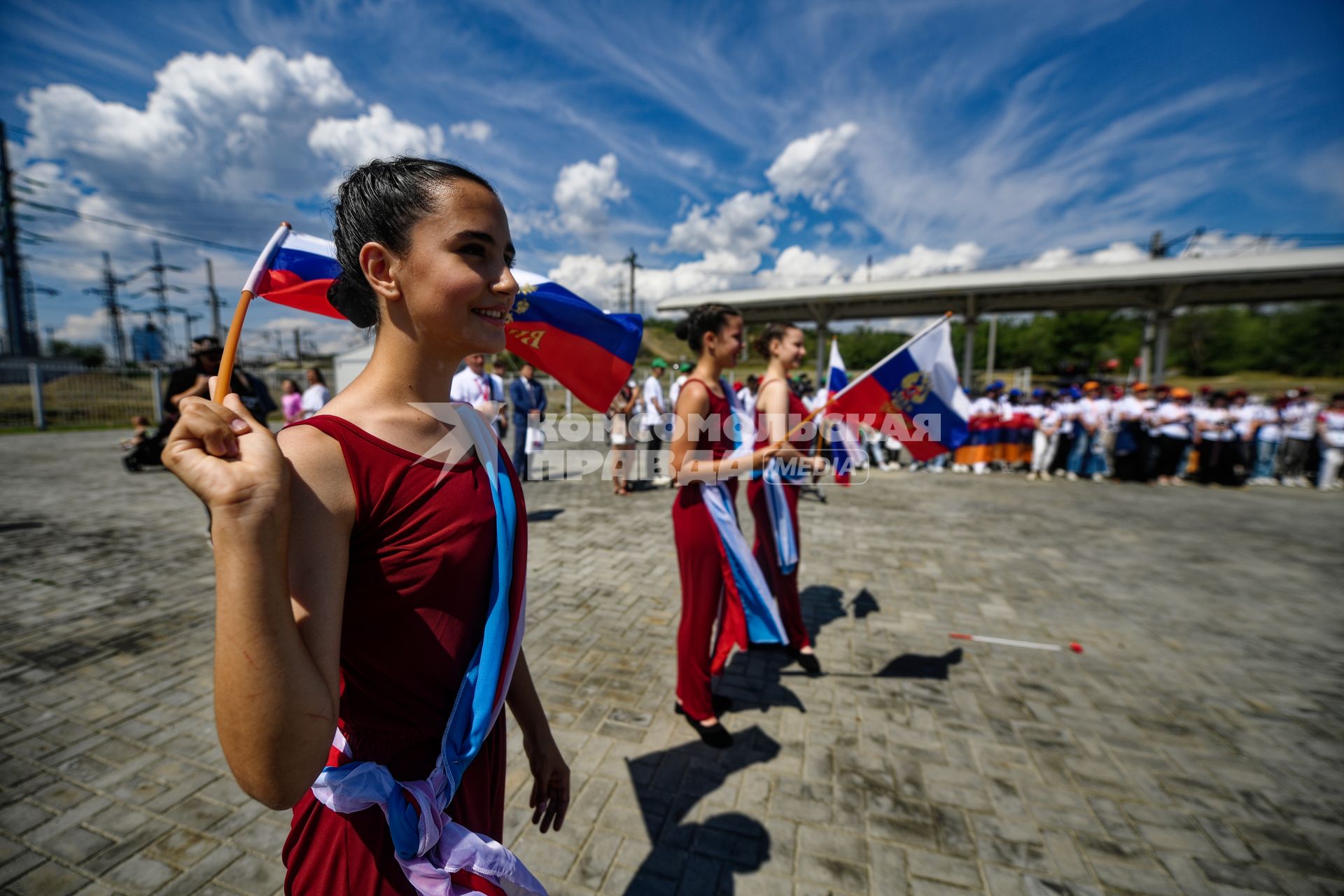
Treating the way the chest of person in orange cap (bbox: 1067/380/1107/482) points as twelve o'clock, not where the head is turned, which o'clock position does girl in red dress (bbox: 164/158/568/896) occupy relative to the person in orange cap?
The girl in red dress is roughly at 12 o'clock from the person in orange cap.

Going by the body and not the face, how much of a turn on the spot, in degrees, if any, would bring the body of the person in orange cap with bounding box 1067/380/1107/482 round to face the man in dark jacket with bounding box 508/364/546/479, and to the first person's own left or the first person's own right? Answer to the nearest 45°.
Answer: approximately 45° to the first person's own right

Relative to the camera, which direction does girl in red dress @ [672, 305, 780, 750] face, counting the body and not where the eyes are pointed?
to the viewer's right

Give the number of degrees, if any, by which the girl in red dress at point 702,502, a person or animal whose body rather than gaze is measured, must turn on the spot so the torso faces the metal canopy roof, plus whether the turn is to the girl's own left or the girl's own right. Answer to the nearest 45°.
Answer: approximately 45° to the girl's own left

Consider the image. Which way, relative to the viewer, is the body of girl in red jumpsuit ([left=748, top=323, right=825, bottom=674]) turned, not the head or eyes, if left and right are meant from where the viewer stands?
facing to the right of the viewer

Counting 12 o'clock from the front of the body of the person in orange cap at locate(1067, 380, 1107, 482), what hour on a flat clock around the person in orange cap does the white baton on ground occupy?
The white baton on ground is roughly at 12 o'clock from the person in orange cap.

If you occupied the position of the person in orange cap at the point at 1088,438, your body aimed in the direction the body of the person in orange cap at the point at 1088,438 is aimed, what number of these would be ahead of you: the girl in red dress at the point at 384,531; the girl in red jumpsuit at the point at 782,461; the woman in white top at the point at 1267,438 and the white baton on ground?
3

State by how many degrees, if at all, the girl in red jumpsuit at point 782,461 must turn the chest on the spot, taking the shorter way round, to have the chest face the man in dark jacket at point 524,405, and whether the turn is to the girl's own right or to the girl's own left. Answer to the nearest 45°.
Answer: approximately 135° to the girl's own left

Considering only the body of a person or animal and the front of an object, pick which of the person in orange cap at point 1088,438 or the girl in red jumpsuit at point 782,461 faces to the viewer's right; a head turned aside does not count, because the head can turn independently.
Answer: the girl in red jumpsuit

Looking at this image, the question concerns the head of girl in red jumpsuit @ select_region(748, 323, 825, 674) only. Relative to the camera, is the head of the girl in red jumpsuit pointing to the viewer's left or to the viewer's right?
to the viewer's right

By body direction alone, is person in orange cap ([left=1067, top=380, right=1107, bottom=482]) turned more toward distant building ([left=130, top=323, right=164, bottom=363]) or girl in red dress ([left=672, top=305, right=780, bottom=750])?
the girl in red dress

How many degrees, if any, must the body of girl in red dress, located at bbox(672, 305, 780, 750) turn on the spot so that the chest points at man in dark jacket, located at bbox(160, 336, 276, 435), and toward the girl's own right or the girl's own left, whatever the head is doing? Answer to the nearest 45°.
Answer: approximately 180°
